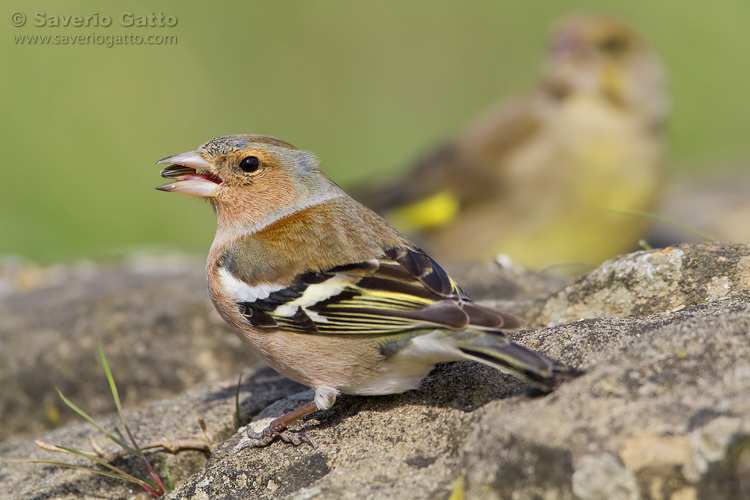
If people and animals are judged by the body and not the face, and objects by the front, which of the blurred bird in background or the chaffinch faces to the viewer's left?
the chaffinch

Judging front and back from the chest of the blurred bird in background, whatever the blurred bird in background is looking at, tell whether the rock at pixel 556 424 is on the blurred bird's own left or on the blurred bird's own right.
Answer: on the blurred bird's own right

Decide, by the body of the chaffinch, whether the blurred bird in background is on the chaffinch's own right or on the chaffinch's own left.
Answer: on the chaffinch's own right

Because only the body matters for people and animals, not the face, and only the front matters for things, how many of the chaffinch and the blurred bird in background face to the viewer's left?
1

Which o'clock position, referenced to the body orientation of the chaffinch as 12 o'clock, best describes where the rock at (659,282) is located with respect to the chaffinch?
The rock is roughly at 6 o'clock from the chaffinch.

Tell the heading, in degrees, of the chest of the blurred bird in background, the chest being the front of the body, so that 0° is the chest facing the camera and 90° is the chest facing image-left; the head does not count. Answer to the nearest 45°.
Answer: approximately 315°

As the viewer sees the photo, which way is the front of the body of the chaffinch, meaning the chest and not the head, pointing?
to the viewer's left

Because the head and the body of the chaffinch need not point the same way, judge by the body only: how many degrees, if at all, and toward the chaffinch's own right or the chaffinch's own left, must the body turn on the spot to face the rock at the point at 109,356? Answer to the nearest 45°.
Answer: approximately 45° to the chaffinch's own right
